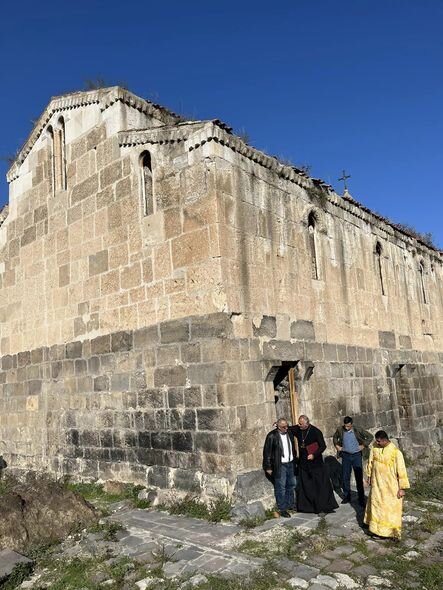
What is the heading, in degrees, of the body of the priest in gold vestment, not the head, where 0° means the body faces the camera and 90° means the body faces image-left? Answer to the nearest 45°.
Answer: approximately 45°

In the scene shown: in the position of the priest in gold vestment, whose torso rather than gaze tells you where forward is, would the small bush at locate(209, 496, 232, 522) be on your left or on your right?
on your right

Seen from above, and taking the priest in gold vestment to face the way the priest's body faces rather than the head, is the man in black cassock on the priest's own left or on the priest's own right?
on the priest's own right

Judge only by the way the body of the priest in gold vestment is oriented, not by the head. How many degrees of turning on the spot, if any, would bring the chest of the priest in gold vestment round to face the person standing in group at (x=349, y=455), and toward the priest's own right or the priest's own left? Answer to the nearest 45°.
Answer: approximately 135° to the priest's own right

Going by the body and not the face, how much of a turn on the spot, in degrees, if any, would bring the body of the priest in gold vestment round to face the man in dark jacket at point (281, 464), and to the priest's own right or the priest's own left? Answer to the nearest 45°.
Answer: approximately 90° to the priest's own right
